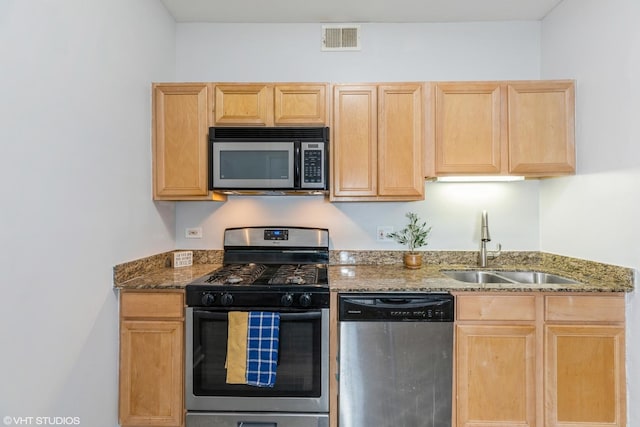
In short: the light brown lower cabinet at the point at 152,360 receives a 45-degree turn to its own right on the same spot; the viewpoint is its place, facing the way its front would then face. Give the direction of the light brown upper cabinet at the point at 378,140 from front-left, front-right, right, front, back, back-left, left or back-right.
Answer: back-left

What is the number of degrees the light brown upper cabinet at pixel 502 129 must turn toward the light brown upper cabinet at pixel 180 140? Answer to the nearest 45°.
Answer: approximately 45° to its right

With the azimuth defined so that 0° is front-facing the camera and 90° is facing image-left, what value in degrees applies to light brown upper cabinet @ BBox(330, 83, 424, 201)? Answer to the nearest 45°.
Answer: approximately 0°

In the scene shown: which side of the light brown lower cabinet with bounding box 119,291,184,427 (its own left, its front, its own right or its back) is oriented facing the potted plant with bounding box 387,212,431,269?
left

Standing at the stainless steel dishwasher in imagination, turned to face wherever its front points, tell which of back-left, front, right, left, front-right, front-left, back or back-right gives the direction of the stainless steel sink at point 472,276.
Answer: back-left
